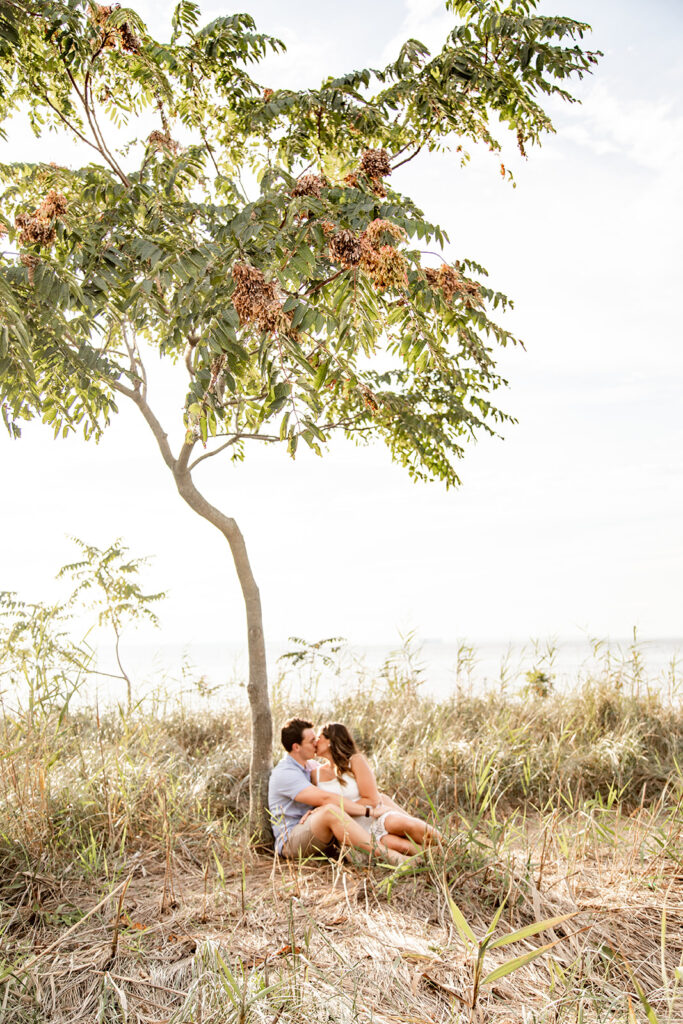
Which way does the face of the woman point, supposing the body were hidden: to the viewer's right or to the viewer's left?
to the viewer's left

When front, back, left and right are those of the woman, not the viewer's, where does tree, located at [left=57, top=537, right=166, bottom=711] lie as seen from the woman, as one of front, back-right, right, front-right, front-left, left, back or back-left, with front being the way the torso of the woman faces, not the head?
right

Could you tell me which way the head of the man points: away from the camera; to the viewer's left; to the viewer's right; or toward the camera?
to the viewer's right

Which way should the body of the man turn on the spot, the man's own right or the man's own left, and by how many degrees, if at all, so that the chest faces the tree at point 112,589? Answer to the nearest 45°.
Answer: approximately 135° to the man's own left

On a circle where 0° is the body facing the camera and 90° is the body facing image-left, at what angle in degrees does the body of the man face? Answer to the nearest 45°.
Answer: approximately 270°

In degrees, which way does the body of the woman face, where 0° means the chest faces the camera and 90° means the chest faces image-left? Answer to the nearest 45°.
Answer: approximately 45°
